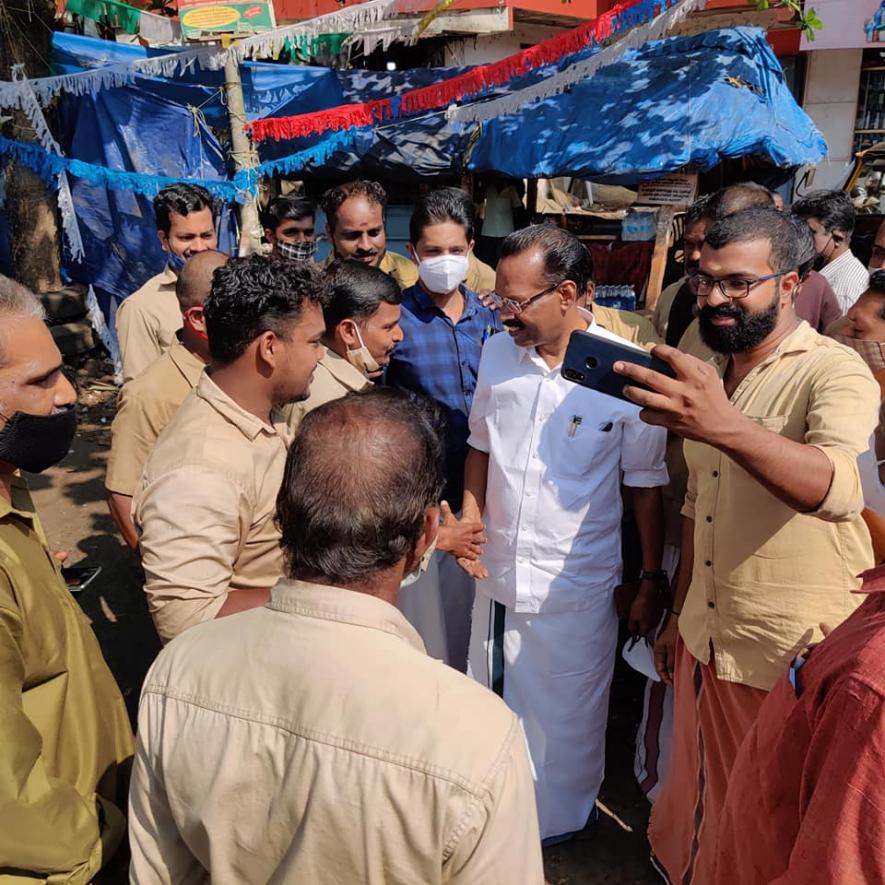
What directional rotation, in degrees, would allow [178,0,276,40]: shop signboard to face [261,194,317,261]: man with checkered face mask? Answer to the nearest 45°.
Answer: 0° — it already faces them

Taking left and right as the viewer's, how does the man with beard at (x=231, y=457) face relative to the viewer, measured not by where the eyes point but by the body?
facing to the right of the viewer

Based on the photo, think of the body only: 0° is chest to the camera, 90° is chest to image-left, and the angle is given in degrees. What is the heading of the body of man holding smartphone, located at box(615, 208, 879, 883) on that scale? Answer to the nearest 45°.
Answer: approximately 45°

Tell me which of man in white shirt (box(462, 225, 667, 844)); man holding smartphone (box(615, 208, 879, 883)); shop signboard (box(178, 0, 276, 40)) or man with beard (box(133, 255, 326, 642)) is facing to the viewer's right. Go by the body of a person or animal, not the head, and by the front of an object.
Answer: the man with beard

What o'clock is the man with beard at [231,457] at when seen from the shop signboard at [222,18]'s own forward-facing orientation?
The man with beard is roughly at 12 o'clock from the shop signboard.

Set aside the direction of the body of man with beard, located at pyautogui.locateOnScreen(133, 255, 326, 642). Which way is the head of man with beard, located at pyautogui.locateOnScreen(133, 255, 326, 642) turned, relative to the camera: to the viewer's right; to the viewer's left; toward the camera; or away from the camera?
to the viewer's right

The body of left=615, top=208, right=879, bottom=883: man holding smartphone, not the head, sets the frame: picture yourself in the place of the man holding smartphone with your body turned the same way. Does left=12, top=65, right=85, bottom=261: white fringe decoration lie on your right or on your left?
on your right

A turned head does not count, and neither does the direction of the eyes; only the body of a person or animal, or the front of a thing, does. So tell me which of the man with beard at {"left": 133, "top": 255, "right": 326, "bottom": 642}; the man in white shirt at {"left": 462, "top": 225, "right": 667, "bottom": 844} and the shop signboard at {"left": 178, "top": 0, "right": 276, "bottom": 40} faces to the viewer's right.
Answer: the man with beard

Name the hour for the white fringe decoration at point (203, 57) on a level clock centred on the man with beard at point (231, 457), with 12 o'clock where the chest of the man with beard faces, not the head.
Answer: The white fringe decoration is roughly at 9 o'clock from the man with beard.

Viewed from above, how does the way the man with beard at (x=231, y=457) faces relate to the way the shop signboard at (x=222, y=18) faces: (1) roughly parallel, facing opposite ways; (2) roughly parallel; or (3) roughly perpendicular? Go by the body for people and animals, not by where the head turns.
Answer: roughly perpendicular

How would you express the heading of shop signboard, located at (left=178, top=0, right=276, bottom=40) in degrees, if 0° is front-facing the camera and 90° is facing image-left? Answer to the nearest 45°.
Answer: approximately 0°
